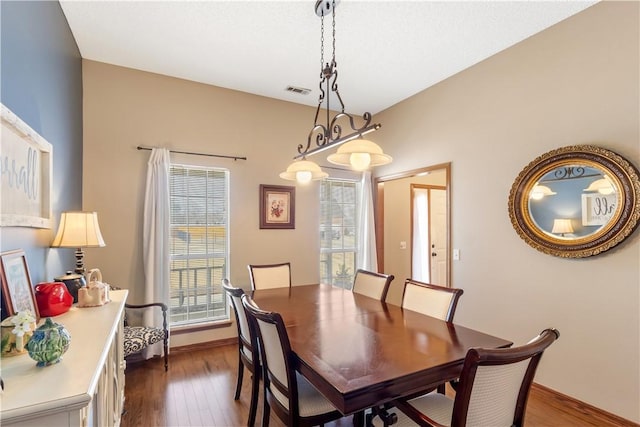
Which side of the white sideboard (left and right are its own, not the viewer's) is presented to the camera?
right

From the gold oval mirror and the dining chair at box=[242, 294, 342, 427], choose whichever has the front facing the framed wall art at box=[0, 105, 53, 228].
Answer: the gold oval mirror

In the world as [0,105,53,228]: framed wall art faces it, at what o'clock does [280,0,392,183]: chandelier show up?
The chandelier is roughly at 11 o'clock from the framed wall art.

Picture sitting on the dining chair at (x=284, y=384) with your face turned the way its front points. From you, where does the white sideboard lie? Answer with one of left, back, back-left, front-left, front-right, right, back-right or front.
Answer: back

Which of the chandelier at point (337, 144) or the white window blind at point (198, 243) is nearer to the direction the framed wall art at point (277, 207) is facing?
the chandelier

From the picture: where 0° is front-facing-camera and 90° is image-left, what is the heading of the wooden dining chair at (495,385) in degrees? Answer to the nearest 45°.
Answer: approximately 135°

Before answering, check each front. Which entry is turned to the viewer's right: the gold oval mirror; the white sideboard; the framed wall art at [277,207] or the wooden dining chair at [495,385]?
the white sideboard

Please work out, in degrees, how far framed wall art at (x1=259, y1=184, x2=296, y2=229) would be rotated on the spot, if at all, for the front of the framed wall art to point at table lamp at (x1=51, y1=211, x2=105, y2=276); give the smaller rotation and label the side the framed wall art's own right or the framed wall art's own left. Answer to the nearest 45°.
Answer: approximately 45° to the framed wall art's own right

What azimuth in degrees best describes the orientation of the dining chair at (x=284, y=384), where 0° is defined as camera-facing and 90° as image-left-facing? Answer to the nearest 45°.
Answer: approximately 225°

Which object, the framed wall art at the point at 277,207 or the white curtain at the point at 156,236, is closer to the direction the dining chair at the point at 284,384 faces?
the framed wall art

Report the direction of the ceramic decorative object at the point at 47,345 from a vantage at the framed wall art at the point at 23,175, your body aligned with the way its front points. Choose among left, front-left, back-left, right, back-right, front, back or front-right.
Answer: front-right

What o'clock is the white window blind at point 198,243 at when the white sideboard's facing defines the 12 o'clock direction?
The white window blind is roughly at 10 o'clock from the white sideboard.

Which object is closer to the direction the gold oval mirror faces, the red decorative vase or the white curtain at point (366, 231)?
the red decorative vase

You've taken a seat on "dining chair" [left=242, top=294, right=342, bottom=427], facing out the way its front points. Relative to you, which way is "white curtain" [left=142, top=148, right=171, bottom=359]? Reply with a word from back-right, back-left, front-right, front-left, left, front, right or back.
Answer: left

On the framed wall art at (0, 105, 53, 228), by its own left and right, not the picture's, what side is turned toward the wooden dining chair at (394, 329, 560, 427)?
front

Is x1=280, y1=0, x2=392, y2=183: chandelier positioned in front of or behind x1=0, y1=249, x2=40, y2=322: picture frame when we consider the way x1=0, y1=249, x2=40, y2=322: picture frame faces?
in front

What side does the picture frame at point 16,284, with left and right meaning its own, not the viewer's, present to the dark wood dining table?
front
